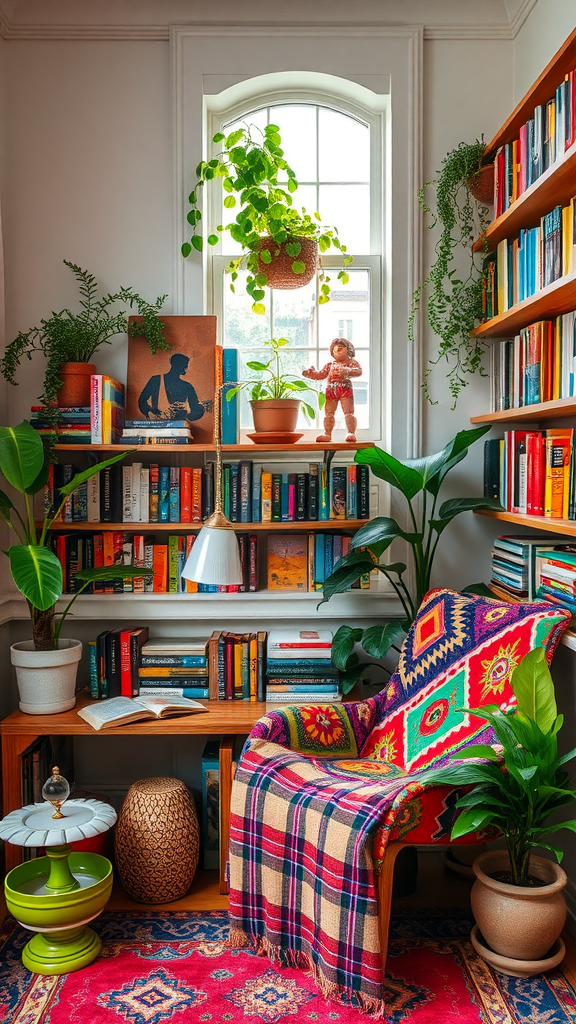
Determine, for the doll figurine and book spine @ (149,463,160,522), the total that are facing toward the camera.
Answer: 2

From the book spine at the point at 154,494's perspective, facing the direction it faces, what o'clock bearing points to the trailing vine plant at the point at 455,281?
The trailing vine plant is roughly at 9 o'clock from the book spine.

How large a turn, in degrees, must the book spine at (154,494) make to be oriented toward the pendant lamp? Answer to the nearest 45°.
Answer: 0° — it already faces it

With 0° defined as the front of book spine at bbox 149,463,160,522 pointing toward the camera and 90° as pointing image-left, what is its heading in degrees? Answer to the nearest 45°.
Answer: approximately 0°

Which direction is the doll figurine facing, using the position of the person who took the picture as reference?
facing the viewer

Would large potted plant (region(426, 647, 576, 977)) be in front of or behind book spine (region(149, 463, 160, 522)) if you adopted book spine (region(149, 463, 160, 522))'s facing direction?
in front
